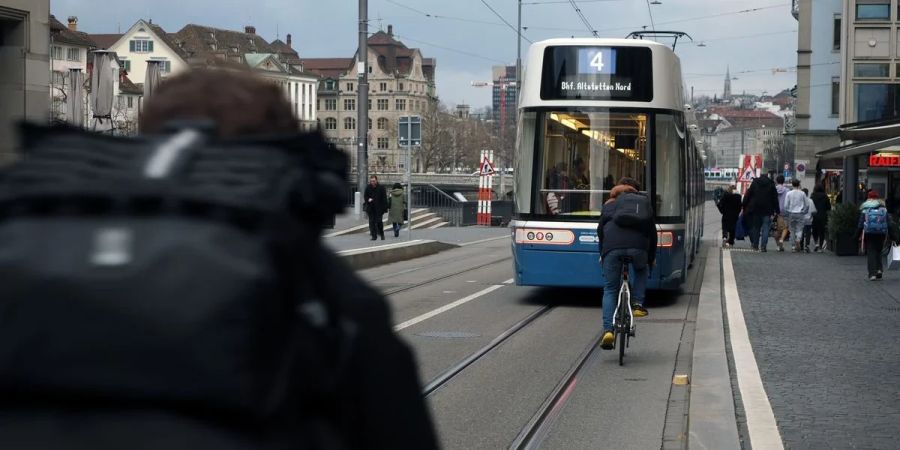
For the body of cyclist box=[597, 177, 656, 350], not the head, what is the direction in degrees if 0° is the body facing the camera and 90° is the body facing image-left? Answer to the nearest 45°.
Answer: approximately 180°

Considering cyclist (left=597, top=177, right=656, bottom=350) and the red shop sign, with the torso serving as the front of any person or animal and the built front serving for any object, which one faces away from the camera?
the cyclist

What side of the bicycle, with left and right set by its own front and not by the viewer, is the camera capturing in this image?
back

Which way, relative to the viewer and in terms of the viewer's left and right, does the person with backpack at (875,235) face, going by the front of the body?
facing away from the viewer

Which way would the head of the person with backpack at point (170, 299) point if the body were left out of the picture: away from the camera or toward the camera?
away from the camera

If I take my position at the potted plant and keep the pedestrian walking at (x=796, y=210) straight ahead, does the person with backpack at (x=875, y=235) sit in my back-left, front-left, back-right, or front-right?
back-left

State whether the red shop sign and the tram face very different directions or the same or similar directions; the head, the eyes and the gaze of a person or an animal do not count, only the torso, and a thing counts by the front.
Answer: very different directions
